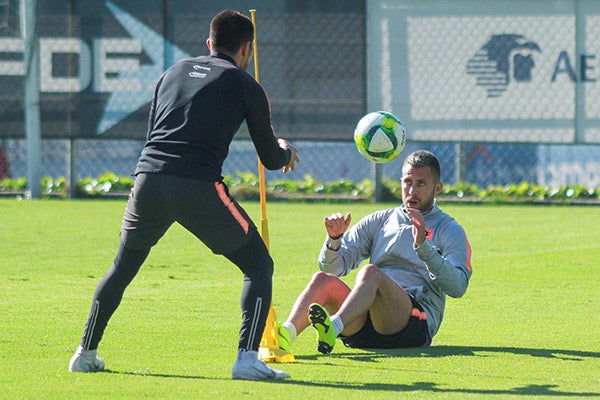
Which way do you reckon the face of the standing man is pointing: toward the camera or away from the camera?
away from the camera

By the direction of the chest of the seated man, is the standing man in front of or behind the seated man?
in front

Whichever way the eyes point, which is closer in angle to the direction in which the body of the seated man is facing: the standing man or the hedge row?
the standing man

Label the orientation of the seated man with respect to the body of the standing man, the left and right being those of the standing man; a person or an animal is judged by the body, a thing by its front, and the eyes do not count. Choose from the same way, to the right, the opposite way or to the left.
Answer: the opposite way

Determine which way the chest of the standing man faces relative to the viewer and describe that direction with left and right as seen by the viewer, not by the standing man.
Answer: facing away from the viewer and to the right of the viewer

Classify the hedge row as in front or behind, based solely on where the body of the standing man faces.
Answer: in front

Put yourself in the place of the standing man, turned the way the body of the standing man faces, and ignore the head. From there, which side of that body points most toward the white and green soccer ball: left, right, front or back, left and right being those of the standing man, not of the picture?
front

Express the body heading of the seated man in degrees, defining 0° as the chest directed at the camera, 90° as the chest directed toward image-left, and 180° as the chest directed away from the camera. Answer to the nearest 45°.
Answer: approximately 45°

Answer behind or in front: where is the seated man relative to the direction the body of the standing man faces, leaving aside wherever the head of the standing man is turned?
in front

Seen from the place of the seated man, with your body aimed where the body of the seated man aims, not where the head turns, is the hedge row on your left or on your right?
on your right
